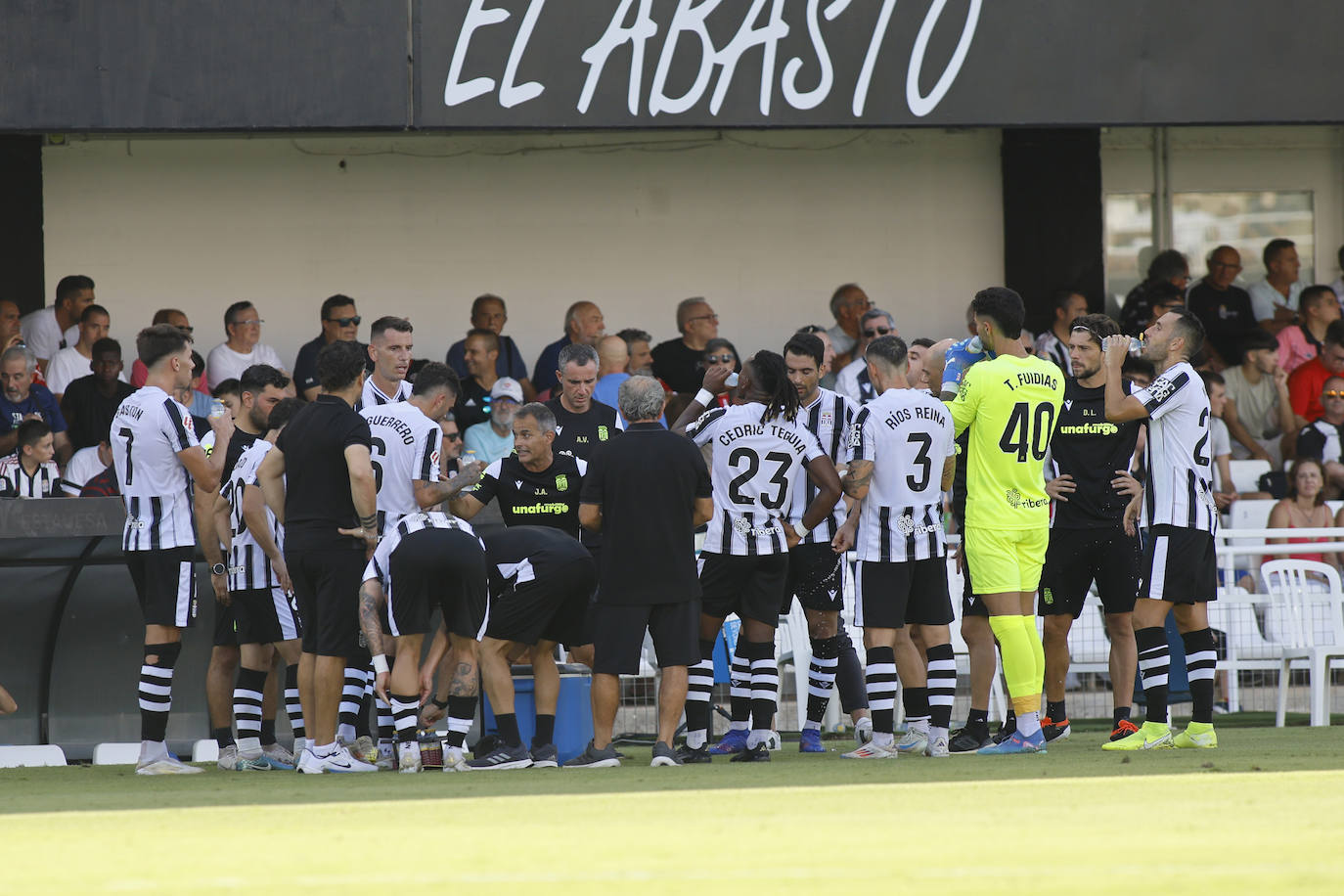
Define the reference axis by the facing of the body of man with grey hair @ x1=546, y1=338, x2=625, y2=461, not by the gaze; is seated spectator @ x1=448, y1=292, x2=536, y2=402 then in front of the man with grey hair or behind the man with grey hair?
behind

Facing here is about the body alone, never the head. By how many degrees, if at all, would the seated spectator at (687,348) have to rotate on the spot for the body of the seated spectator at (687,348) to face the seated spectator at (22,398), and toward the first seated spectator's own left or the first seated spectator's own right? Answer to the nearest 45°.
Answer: approximately 135° to the first seated spectator's own right

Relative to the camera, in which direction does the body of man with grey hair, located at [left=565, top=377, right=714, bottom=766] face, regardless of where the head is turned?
away from the camera

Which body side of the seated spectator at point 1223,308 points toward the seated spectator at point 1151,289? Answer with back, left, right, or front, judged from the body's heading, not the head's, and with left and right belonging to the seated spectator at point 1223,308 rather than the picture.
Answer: right

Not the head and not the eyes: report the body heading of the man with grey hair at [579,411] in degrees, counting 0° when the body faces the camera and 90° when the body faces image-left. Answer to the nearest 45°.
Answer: approximately 0°

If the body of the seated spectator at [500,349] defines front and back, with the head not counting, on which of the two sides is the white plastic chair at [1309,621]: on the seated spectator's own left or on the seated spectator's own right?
on the seated spectator's own left

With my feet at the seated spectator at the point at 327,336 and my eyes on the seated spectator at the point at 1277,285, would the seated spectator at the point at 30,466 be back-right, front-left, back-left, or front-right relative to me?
back-right

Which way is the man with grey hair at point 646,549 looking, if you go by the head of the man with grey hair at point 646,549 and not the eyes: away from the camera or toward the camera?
away from the camera

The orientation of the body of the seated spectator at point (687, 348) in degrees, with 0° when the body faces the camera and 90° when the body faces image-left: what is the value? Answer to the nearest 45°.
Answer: approximately 315°

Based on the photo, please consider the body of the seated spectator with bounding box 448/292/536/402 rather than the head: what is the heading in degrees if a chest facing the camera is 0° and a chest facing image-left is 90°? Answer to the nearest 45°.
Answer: approximately 0°

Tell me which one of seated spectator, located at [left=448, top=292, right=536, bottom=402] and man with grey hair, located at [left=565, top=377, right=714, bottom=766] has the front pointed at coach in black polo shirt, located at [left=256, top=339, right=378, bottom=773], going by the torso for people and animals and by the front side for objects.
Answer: the seated spectator

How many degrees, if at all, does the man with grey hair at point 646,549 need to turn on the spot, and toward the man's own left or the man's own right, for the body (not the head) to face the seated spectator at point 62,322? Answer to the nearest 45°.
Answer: approximately 45° to the man's own left

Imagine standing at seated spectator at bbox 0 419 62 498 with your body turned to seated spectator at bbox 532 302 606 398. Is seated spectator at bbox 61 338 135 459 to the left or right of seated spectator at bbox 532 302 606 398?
left
